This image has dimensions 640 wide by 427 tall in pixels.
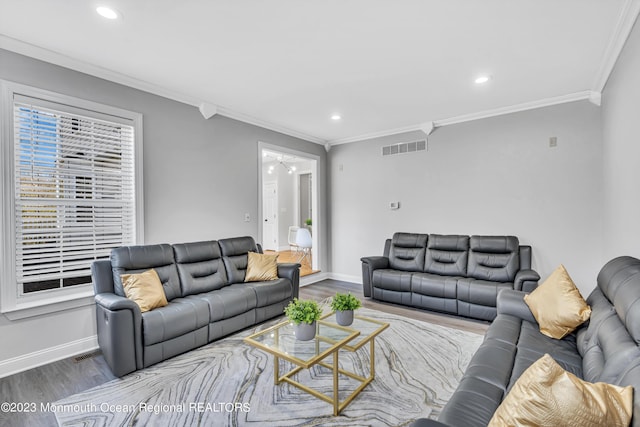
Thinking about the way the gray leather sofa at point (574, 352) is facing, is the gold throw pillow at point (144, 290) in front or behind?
in front

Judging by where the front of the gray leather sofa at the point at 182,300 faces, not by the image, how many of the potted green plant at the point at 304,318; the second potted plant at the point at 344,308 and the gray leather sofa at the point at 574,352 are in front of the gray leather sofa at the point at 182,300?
3

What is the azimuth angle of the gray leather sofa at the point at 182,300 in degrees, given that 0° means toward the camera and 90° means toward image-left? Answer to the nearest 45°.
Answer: approximately 315°

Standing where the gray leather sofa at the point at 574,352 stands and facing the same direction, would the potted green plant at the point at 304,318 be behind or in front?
in front

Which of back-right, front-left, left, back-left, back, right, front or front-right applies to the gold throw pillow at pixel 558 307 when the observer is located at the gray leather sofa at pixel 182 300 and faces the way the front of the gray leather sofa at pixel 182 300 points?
front

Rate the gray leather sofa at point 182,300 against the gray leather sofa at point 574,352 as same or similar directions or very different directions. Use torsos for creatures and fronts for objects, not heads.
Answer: very different directions

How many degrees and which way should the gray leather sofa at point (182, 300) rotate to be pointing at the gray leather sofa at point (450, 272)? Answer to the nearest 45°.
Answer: approximately 45° to its left

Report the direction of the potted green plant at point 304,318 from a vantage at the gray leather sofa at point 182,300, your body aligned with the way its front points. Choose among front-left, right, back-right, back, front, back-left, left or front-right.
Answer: front

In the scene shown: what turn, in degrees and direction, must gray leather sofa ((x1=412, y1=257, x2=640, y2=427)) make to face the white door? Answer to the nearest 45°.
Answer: approximately 45° to its right

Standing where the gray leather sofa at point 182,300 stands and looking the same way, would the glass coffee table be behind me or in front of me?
in front

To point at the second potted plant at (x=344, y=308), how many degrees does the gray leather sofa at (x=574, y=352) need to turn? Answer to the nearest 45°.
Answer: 0° — it already faces it

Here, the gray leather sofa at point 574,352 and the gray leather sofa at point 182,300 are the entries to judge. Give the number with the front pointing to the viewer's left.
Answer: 1

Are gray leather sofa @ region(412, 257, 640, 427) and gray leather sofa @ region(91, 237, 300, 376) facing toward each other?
yes

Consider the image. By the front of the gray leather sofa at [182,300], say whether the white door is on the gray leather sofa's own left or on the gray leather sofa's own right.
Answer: on the gray leather sofa's own left

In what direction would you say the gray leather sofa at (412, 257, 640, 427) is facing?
to the viewer's left
